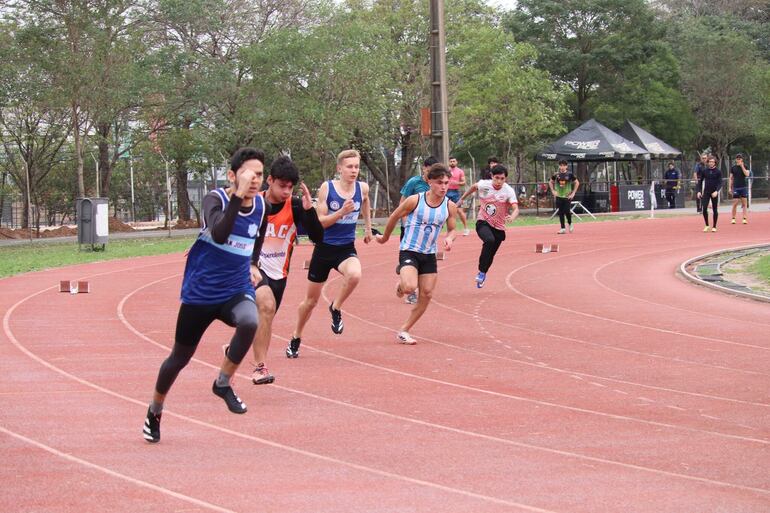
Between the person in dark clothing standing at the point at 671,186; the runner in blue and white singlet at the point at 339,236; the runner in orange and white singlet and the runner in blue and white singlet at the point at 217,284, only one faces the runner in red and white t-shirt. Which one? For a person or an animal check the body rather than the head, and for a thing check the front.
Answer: the person in dark clothing standing

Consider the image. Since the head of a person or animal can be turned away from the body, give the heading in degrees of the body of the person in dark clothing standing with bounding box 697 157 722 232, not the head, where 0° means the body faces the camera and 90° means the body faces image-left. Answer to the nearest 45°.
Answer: approximately 0°

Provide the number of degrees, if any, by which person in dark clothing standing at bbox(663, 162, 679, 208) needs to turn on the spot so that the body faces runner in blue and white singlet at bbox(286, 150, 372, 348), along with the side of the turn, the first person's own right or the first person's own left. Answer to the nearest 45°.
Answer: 0° — they already face them

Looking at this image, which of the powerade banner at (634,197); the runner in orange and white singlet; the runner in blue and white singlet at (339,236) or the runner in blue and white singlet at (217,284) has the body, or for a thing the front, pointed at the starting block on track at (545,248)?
the powerade banner

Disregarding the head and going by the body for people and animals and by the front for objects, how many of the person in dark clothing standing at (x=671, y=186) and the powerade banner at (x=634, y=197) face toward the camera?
2

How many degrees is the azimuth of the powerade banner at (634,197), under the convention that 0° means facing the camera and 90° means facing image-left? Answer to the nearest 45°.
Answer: approximately 0°

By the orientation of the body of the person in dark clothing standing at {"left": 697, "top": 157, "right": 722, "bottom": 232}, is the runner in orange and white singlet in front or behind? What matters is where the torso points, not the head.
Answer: in front
